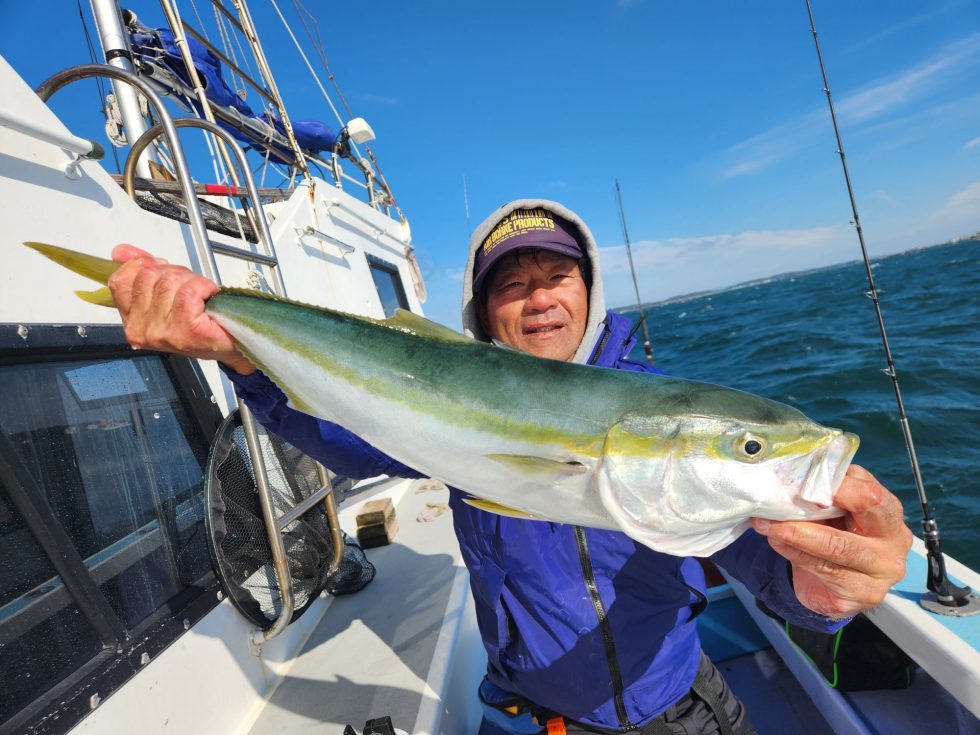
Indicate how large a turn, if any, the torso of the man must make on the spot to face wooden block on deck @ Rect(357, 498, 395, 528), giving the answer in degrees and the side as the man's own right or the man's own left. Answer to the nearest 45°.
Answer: approximately 135° to the man's own right

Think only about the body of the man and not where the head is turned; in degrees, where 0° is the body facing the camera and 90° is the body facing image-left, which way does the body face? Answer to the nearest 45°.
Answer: approximately 0°
